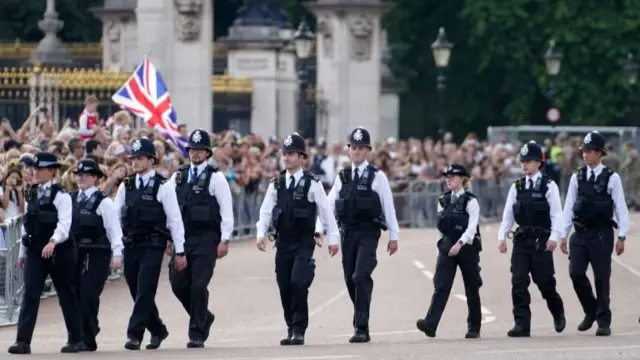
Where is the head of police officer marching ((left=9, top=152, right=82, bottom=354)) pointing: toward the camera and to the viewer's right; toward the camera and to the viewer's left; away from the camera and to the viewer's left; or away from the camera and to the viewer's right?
toward the camera and to the viewer's left

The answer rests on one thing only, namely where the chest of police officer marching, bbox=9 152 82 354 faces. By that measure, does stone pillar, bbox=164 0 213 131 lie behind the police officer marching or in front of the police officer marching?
behind

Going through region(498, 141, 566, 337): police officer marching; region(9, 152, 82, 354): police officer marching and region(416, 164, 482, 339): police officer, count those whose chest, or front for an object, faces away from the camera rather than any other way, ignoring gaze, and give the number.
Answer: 0

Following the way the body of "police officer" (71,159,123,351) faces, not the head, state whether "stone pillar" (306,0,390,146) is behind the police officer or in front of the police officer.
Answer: behind

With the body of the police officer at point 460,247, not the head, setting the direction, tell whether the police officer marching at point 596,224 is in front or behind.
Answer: behind

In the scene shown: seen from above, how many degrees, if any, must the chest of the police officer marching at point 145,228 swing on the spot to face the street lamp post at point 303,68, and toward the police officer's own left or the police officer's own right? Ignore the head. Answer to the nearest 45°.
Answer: approximately 135° to the police officer's own right

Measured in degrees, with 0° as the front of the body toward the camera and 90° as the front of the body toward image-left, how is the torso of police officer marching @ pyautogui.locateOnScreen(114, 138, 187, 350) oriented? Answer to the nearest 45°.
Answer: approximately 45°

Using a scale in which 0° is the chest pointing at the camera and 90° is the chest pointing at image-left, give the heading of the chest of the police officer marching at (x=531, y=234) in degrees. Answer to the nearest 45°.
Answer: approximately 45°

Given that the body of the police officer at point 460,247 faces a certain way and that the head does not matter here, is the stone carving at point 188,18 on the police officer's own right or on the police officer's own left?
on the police officer's own right
